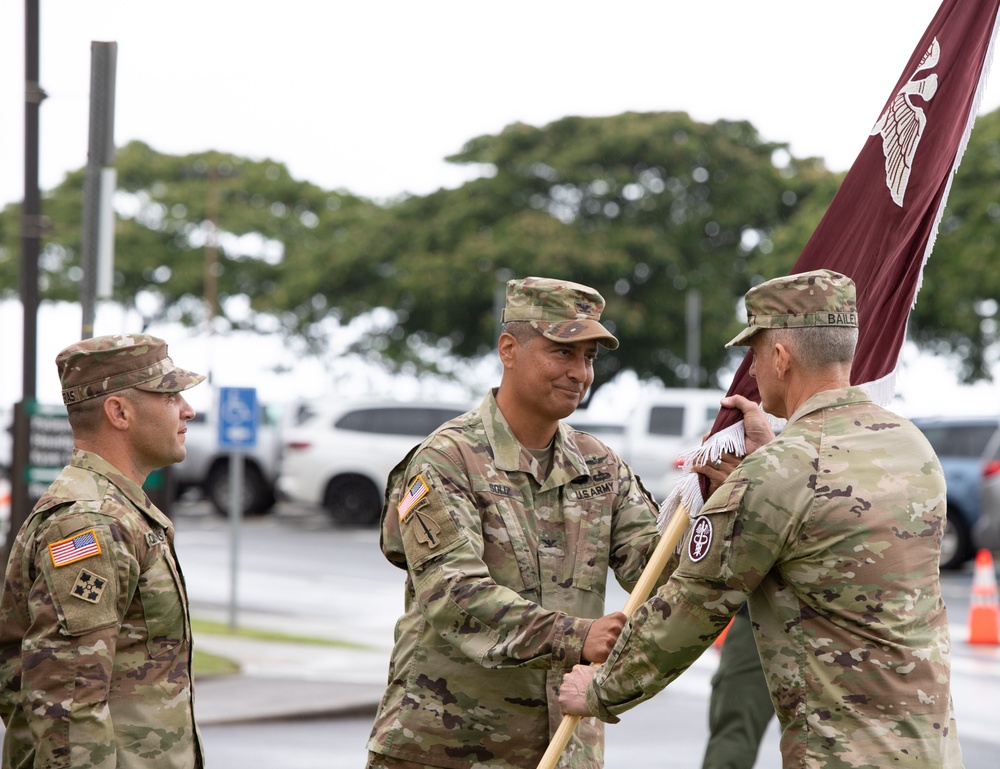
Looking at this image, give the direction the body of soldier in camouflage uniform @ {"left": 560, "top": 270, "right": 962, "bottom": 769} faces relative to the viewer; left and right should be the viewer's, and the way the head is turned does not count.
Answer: facing away from the viewer and to the left of the viewer

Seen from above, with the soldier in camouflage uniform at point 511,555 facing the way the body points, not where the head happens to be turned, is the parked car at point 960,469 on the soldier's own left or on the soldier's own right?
on the soldier's own left

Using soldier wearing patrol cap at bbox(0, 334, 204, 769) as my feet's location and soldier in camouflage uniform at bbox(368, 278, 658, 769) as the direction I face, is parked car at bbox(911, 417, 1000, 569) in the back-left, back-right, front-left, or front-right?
front-left

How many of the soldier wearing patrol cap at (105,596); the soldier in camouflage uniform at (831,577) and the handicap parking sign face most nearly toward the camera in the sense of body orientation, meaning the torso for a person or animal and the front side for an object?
1

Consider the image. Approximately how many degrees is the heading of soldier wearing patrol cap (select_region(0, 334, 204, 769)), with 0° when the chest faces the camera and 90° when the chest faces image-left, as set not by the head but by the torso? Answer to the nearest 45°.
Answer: approximately 270°

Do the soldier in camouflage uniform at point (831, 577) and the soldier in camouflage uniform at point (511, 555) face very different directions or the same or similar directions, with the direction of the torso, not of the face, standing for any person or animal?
very different directions

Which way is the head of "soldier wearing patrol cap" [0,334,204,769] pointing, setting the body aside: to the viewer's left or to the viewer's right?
to the viewer's right

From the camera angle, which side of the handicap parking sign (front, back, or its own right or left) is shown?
front

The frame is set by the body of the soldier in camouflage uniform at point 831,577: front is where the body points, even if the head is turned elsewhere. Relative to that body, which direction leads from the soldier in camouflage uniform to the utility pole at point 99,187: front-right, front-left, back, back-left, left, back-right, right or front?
front

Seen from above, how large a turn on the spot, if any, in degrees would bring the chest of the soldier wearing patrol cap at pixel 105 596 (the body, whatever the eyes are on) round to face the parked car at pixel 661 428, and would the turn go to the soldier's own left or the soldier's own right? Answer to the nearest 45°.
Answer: approximately 45° to the soldier's own left

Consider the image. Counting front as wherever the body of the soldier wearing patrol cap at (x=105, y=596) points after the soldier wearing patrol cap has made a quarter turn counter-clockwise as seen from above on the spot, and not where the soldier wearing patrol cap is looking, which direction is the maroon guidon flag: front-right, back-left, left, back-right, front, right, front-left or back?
right

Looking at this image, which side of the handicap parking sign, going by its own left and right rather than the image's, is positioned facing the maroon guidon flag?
front

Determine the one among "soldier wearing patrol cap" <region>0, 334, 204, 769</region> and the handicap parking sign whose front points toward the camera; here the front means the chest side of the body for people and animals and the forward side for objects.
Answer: the handicap parking sign

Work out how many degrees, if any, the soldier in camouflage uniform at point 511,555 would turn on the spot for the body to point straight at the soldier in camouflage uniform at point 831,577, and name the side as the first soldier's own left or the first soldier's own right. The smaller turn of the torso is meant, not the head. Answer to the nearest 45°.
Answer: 0° — they already face them

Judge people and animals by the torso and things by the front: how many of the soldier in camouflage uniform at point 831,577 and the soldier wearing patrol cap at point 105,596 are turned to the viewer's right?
1

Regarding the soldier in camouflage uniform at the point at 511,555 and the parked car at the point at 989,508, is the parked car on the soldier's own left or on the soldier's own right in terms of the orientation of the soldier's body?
on the soldier's own left

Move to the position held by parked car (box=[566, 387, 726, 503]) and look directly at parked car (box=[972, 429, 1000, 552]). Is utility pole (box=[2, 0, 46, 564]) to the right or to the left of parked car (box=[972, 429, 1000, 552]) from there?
right

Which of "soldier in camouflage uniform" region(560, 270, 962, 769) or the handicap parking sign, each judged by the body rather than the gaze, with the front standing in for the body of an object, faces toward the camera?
the handicap parking sign

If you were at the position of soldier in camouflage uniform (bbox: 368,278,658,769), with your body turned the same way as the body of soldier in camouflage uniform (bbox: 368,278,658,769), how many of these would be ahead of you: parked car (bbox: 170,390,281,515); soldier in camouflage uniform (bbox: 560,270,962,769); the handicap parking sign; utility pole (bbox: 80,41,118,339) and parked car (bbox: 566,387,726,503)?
1

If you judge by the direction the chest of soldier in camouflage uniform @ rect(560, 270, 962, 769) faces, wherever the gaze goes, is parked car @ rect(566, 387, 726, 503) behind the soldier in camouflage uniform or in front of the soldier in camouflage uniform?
in front

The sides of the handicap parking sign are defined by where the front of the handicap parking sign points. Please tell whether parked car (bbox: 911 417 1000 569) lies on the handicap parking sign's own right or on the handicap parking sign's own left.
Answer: on the handicap parking sign's own left

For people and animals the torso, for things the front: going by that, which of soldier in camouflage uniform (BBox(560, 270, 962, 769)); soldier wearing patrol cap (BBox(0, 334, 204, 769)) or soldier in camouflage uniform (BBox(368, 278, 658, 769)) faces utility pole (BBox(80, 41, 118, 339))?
soldier in camouflage uniform (BBox(560, 270, 962, 769))
